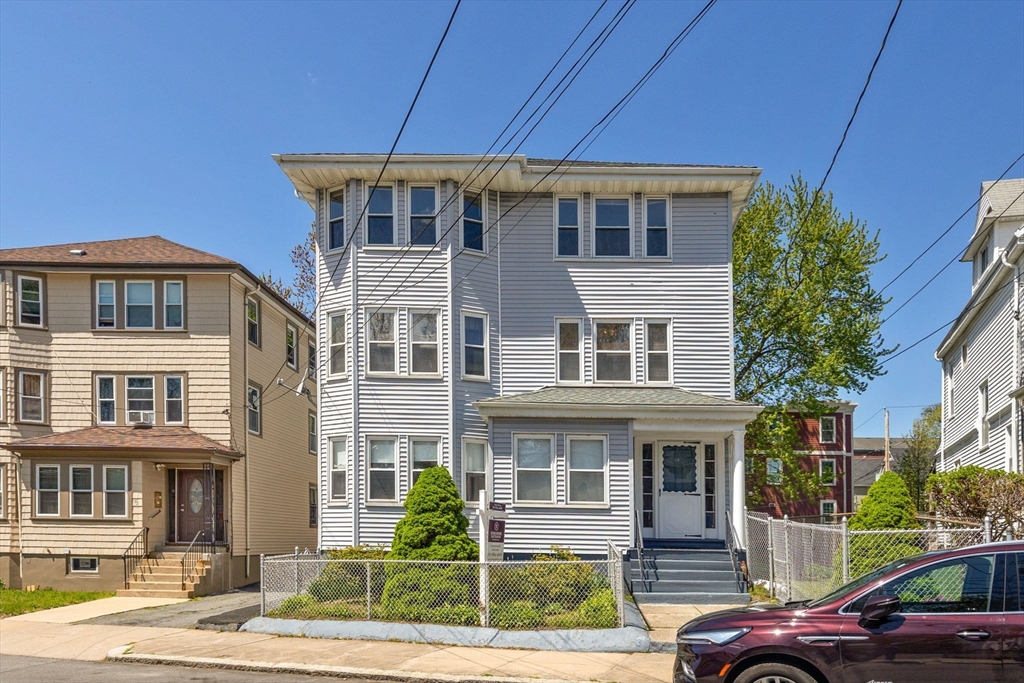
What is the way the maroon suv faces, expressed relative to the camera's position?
facing to the left of the viewer

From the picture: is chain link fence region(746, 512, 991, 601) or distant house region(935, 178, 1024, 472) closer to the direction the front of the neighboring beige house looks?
the chain link fence

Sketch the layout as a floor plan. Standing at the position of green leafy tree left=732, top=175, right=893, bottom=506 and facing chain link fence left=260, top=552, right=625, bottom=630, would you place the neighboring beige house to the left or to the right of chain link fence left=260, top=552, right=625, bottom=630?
right

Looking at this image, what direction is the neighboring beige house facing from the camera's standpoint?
toward the camera

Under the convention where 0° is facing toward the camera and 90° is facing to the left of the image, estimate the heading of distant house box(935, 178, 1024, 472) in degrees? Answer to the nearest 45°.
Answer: approximately 315°

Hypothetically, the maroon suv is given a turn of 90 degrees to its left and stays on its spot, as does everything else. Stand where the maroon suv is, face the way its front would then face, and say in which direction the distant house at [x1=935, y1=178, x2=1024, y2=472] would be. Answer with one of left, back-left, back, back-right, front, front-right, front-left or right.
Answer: back

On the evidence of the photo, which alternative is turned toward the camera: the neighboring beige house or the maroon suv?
the neighboring beige house

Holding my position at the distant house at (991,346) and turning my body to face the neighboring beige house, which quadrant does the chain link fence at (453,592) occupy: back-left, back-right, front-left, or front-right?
front-left

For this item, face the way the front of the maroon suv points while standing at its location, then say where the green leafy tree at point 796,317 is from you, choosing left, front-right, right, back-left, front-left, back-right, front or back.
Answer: right

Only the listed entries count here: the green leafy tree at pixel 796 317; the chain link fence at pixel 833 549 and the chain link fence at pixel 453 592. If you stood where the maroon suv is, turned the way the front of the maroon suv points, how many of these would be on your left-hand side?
0

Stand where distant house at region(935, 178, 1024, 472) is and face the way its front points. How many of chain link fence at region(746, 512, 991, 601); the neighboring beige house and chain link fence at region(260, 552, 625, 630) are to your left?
0

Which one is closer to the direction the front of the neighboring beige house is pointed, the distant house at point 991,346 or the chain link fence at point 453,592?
the chain link fence

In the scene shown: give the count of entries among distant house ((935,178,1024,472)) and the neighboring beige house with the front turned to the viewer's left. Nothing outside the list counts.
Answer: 0

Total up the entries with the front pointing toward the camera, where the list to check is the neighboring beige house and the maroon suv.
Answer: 1
